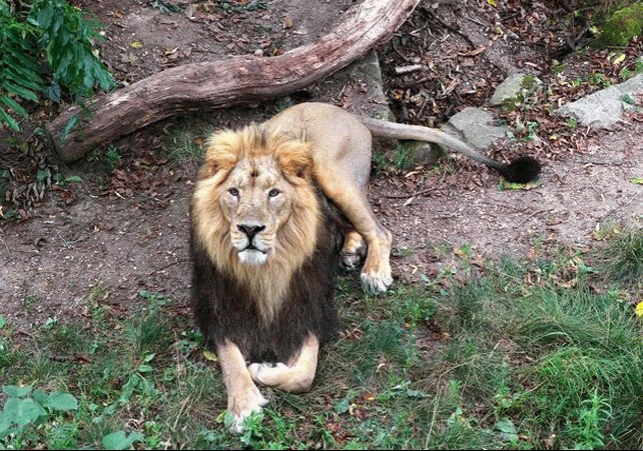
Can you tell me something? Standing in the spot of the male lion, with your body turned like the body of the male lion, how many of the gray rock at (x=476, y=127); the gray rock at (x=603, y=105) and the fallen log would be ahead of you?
0

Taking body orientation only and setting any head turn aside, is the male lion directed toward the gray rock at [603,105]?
no

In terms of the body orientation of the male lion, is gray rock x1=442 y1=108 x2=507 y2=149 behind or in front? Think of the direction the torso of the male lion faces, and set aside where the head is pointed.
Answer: behind

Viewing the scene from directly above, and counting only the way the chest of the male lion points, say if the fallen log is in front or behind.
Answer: behind

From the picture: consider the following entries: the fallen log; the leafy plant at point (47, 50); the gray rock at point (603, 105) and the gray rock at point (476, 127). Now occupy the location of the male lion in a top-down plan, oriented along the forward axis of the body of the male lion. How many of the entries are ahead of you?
0

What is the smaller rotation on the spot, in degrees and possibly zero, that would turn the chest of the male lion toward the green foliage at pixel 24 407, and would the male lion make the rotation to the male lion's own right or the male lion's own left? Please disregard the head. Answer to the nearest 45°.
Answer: approximately 45° to the male lion's own right

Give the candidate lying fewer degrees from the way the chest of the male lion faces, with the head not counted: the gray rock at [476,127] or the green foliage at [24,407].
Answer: the green foliage

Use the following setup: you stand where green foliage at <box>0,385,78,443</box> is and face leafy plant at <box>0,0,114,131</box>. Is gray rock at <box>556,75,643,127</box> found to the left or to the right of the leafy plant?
right

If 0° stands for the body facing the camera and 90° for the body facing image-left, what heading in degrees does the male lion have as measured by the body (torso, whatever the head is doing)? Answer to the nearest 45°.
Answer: approximately 0°

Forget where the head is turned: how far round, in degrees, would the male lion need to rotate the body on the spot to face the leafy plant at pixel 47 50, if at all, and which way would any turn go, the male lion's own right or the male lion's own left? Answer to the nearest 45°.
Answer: approximately 135° to the male lion's own right

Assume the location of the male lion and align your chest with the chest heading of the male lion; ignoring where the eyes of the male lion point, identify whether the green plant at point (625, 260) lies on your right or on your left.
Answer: on your left

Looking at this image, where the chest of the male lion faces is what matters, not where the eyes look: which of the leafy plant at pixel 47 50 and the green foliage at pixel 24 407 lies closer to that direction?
the green foliage

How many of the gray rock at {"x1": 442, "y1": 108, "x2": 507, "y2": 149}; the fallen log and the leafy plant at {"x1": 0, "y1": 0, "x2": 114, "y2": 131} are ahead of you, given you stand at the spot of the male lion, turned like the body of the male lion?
0

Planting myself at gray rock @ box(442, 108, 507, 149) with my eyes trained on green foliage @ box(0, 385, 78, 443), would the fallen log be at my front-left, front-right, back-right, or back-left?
front-right

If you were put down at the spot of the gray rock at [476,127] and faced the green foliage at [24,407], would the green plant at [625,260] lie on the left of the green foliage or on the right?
left

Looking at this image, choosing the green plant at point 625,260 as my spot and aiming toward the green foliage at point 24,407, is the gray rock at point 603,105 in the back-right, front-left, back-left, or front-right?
back-right
